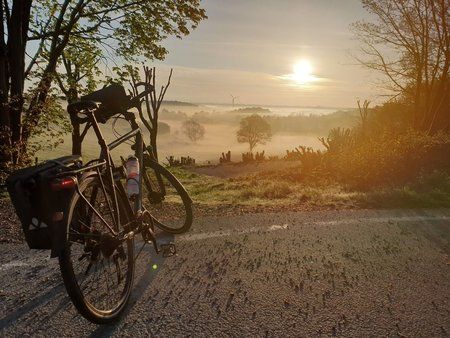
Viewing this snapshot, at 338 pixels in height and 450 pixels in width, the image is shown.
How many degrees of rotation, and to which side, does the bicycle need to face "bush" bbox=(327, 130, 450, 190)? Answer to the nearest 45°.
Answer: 0° — it already faces it

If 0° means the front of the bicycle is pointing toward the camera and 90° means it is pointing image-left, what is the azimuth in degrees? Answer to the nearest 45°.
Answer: approximately 225°
